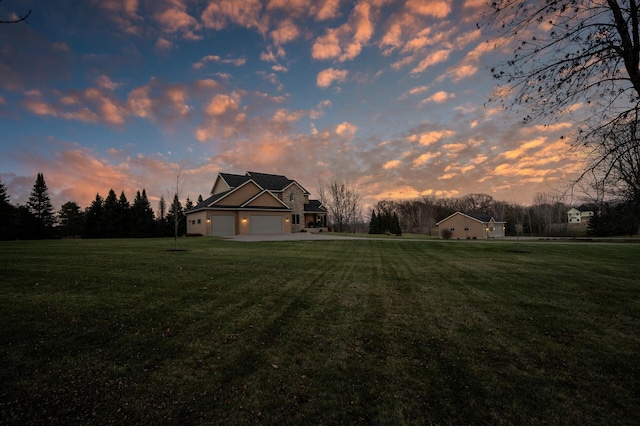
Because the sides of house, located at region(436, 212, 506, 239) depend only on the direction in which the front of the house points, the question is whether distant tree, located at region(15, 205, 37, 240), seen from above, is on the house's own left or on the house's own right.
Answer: on the house's own right

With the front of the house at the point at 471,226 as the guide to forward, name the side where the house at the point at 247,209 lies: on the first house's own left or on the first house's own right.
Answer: on the first house's own right

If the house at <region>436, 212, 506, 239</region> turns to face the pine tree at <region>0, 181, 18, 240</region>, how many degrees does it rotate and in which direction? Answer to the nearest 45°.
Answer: approximately 90° to its right

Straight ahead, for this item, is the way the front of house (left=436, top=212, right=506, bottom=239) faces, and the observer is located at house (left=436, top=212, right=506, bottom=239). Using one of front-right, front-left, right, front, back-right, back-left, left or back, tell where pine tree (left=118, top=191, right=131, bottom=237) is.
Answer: right

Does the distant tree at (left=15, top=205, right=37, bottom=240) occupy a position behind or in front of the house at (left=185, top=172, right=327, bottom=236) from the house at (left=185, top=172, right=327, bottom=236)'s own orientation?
behind

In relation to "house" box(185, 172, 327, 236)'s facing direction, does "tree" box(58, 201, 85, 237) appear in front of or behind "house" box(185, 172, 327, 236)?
behind

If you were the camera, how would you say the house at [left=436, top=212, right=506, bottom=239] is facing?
facing the viewer and to the right of the viewer

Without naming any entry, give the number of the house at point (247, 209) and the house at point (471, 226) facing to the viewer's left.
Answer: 0

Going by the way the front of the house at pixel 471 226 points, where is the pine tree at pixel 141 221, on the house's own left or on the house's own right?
on the house's own right

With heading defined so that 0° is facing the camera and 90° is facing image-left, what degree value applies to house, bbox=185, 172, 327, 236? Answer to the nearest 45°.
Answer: approximately 315°

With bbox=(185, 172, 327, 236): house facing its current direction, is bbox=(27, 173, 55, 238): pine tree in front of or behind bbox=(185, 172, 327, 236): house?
behind

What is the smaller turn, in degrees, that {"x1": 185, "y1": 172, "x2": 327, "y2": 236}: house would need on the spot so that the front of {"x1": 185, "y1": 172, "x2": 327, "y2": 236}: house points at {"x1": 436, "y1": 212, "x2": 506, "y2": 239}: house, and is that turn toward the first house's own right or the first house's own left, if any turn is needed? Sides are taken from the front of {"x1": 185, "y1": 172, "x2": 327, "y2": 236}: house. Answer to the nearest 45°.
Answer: approximately 45° to the first house's own left
